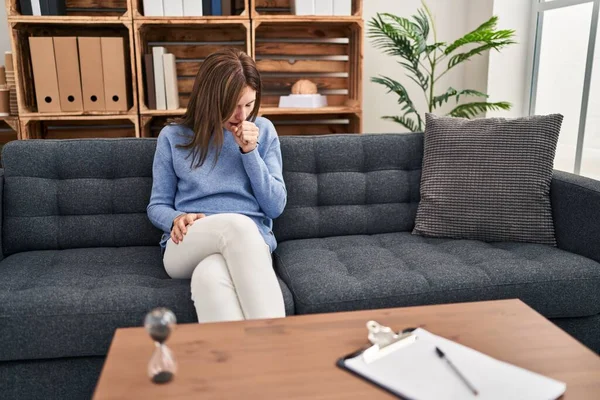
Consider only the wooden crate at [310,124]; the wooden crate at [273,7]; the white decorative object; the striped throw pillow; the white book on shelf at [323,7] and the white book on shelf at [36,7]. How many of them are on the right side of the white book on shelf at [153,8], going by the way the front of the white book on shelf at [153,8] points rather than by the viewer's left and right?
1

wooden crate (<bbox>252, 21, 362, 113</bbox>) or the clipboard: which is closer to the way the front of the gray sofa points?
the clipboard

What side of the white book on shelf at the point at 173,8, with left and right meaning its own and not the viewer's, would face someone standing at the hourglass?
front

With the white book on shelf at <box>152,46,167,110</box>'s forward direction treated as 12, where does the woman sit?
The woman is roughly at 12 o'clock from the white book on shelf.

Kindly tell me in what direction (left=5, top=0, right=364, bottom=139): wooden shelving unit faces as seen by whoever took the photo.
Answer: facing the viewer

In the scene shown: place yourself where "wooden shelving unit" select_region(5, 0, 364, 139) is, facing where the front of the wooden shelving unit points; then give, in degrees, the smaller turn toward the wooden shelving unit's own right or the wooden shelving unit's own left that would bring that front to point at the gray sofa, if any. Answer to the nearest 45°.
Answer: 0° — it already faces it

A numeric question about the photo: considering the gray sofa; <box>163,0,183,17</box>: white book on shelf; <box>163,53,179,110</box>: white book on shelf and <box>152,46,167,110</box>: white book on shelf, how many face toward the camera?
4

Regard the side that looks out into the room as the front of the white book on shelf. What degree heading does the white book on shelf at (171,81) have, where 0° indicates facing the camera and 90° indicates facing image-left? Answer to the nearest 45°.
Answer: approximately 0°

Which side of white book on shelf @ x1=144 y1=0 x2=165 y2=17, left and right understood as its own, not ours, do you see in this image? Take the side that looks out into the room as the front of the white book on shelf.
front

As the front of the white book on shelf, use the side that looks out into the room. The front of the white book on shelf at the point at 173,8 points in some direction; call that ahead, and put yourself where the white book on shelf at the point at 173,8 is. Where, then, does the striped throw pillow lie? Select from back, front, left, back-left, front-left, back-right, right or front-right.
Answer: front-left

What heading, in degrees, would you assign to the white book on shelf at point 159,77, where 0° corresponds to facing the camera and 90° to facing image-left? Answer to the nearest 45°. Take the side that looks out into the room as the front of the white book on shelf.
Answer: approximately 0°

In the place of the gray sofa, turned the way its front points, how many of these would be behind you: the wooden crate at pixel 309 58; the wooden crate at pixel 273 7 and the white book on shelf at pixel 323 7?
3

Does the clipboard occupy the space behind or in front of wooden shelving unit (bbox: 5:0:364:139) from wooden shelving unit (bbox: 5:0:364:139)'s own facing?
in front

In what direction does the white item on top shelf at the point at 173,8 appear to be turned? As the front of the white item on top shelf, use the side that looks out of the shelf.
toward the camera

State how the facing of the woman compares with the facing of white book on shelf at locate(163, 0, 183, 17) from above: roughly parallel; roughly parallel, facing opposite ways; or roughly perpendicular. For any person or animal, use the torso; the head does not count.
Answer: roughly parallel
